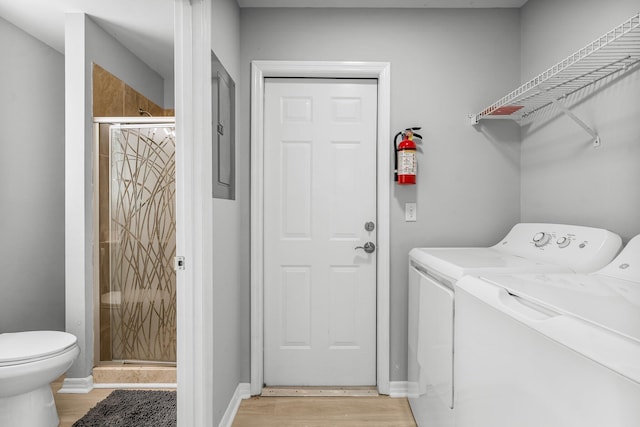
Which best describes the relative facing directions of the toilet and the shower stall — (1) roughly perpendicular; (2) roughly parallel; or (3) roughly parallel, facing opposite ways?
roughly perpendicular

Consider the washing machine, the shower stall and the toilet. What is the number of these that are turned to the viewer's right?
1

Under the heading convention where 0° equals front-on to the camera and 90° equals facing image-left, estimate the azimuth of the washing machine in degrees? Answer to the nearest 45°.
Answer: approximately 45°

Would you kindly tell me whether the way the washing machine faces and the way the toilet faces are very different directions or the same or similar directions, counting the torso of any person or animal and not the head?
very different directions

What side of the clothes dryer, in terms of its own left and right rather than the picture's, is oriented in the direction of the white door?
right

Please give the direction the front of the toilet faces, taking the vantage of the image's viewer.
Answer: facing to the right of the viewer

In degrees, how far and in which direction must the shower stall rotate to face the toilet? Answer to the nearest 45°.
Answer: approximately 45° to its right

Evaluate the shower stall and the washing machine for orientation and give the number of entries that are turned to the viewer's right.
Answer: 0

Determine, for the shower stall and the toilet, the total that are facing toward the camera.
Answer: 1

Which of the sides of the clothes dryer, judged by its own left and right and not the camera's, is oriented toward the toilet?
front
